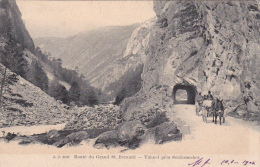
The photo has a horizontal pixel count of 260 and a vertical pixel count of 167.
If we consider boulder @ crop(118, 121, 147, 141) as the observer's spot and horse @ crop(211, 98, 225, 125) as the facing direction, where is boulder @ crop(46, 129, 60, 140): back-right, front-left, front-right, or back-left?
back-left

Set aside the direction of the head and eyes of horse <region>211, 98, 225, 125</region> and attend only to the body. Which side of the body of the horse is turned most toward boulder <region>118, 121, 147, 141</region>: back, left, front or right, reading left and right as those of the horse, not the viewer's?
right

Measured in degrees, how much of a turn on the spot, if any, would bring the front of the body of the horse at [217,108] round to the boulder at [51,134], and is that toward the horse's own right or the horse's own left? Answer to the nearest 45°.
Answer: approximately 45° to the horse's own right

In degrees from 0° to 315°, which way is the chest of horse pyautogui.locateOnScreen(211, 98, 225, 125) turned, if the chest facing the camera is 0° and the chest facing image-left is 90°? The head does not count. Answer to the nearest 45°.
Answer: approximately 315°

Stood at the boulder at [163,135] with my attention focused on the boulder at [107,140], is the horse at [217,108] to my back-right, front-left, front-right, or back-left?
back-right

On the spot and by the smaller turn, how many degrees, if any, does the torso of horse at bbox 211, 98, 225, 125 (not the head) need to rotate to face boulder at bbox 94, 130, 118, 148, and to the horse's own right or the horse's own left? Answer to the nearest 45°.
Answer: approximately 90° to the horse's own right

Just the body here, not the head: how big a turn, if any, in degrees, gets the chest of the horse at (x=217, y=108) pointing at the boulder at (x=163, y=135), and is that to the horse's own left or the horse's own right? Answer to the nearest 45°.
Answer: approximately 90° to the horse's own right
